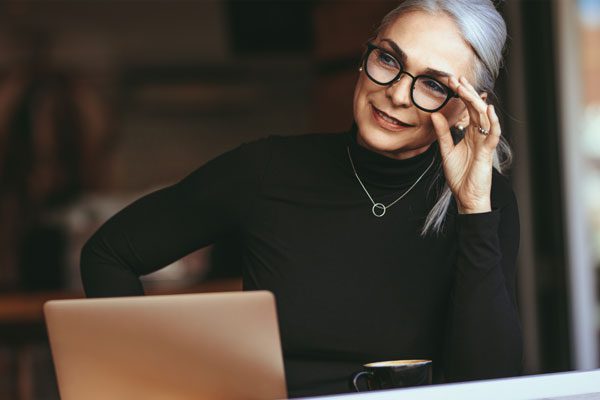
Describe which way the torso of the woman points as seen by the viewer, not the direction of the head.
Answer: toward the camera

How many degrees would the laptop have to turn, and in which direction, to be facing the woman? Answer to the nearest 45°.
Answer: approximately 45° to its right

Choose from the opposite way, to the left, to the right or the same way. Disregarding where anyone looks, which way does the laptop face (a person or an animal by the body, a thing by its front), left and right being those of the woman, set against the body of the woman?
the opposite way

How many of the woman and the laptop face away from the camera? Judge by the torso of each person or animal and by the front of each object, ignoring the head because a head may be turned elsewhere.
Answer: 1

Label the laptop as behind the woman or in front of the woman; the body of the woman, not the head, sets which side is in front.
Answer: in front

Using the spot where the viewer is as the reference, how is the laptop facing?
facing away from the viewer

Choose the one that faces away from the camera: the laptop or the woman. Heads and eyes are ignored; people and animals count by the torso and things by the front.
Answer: the laptop
